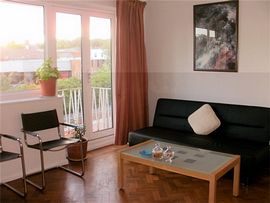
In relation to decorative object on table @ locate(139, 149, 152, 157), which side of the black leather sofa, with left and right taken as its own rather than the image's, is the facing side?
front

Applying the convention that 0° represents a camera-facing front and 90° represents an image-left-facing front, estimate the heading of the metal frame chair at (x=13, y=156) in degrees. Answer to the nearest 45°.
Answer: approximately 315°

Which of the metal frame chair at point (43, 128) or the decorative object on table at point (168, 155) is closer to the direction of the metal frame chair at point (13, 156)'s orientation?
the decorative object on table

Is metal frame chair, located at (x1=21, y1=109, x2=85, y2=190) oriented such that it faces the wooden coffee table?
yes

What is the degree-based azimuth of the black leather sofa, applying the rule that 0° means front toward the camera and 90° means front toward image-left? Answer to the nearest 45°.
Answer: approximately 45°

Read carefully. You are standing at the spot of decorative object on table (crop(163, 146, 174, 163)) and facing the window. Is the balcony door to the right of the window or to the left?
right

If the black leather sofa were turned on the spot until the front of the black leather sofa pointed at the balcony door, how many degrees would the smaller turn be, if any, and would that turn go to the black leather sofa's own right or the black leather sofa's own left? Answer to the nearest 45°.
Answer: approximately 45° to the black leather sofa's own right

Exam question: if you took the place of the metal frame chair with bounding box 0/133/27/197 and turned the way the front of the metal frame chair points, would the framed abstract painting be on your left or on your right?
on your left

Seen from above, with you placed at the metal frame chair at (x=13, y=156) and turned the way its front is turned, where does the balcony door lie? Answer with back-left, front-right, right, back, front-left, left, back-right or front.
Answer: left

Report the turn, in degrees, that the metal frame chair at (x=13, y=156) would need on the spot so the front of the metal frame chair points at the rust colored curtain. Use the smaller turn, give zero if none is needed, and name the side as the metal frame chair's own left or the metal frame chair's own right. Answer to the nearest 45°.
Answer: approximately 90° to the metal frame chair's own left

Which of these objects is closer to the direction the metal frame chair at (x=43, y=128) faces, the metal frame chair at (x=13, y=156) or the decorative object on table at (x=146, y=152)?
the decorative object on table

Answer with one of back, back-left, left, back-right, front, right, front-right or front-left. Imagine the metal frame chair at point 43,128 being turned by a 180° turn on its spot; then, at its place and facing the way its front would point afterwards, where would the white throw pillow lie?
back-right

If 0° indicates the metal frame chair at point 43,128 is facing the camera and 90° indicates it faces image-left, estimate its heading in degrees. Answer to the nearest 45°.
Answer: approximately 315°

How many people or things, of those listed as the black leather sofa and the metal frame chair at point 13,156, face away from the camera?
0

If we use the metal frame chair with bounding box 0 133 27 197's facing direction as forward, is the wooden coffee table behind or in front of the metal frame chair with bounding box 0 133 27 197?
in front
